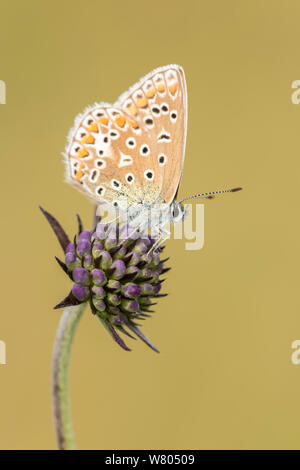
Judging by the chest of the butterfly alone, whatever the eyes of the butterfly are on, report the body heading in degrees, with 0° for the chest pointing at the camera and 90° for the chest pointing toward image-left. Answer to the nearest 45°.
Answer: approximately 270°
